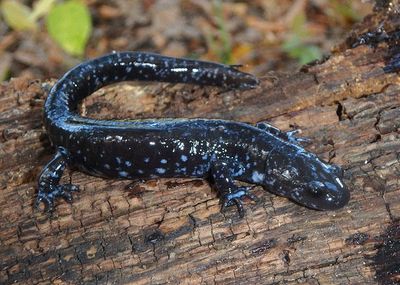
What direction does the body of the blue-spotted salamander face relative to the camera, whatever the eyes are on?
to the viewer's right

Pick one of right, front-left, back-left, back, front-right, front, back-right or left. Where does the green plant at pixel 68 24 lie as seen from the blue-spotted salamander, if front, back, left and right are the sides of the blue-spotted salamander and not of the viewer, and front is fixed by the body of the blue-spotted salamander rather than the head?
back-left

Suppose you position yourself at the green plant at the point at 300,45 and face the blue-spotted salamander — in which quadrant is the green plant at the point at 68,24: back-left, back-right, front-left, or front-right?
front-right

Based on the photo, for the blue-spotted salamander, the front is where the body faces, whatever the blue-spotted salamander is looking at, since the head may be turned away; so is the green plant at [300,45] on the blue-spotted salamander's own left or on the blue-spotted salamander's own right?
on the blue-spotted salamander's own left

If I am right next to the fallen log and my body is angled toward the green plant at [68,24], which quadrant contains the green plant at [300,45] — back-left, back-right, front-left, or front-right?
front-right

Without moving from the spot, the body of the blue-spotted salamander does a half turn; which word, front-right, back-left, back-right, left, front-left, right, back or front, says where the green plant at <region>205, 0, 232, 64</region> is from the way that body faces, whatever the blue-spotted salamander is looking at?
right
